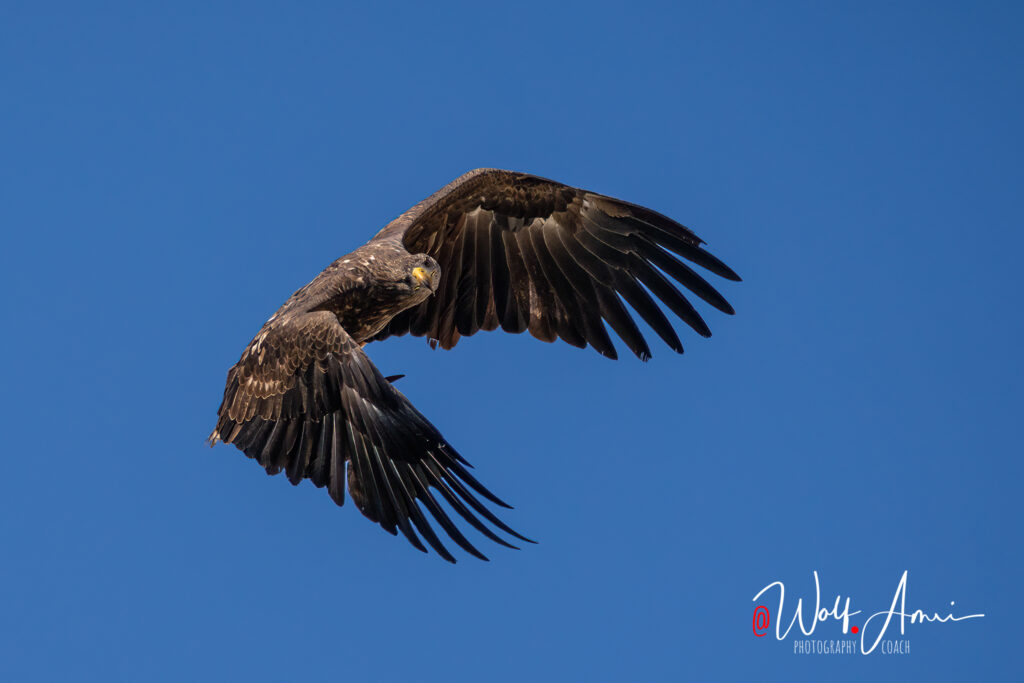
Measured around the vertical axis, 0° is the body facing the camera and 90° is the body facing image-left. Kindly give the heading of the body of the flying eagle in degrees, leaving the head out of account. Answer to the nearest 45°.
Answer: approximately 315°
